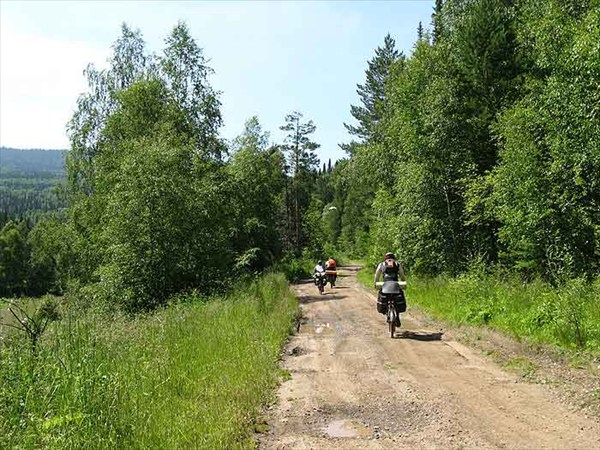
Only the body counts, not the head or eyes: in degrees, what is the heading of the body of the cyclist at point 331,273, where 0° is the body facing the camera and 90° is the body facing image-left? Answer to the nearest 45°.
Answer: approximately 180°
